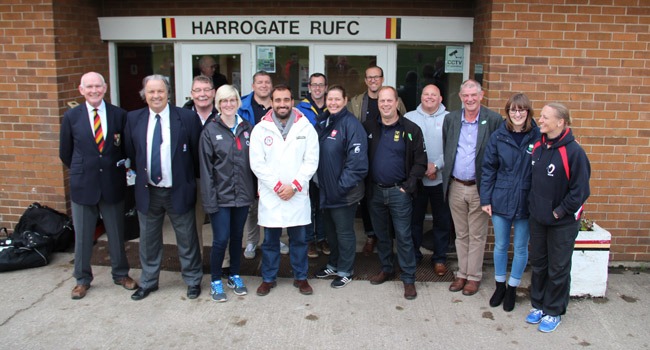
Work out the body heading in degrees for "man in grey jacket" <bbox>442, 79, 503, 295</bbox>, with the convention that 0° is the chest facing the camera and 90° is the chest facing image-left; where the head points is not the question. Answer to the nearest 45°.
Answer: approximately 0°

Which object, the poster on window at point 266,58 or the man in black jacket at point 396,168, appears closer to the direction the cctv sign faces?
the man in black jacket

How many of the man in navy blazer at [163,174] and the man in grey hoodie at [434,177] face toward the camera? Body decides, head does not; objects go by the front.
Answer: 2

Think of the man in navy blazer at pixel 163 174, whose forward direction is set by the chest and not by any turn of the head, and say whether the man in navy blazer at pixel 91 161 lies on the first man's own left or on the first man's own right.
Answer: on the first man's own right

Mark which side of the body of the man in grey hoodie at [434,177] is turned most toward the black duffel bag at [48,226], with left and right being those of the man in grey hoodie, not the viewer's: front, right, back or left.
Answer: right

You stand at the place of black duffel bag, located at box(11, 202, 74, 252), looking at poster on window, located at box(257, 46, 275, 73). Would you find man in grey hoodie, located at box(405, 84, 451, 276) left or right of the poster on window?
right

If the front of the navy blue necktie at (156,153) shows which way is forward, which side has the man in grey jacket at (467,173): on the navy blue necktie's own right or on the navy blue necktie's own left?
on the navy blue necktie's own left
